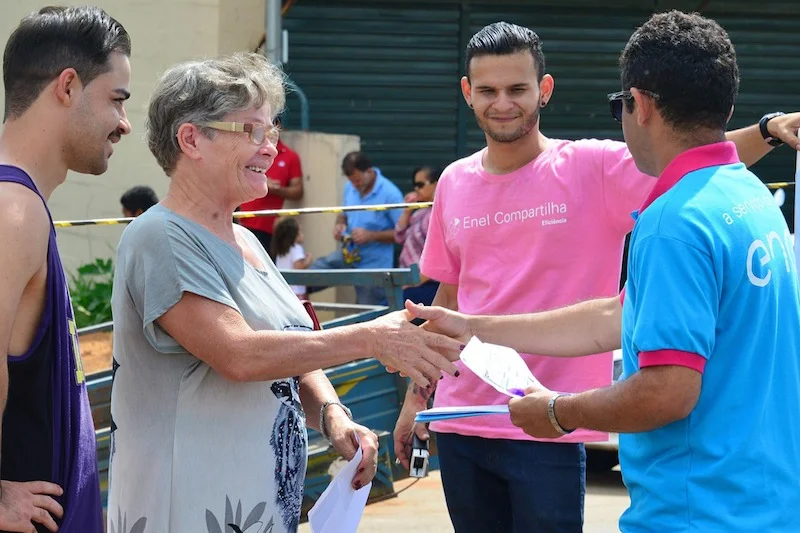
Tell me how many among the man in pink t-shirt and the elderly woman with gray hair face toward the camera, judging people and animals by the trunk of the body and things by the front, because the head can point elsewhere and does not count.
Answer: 1

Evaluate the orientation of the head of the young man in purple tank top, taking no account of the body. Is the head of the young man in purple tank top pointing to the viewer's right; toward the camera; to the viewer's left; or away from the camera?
to the viewer's right

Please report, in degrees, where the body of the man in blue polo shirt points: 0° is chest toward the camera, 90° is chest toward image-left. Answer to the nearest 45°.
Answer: approximately 135°

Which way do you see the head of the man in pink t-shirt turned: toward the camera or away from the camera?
toward the camera

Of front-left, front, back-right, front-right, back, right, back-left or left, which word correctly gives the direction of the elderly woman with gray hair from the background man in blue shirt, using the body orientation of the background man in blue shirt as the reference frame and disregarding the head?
front-left

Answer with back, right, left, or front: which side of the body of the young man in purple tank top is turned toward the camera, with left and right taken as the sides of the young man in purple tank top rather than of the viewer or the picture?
right

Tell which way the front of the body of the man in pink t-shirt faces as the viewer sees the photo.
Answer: toward the camera

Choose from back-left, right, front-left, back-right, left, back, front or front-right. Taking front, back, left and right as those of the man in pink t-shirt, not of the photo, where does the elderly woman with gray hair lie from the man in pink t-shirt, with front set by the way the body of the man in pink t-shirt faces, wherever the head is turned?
front-right

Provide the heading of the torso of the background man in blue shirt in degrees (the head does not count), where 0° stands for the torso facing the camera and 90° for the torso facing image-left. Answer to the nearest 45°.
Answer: approximately 45°

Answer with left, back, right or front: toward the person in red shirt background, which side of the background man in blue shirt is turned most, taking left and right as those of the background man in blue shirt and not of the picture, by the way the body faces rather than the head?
right

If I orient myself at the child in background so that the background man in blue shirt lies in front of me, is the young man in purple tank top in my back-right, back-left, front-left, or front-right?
back-right

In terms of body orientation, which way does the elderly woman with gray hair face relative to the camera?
to the viewer's right

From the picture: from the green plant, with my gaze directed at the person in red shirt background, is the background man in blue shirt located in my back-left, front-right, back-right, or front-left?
front-right

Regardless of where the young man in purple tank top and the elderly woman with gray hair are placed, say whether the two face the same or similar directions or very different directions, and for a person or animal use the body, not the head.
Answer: same or similar directions
